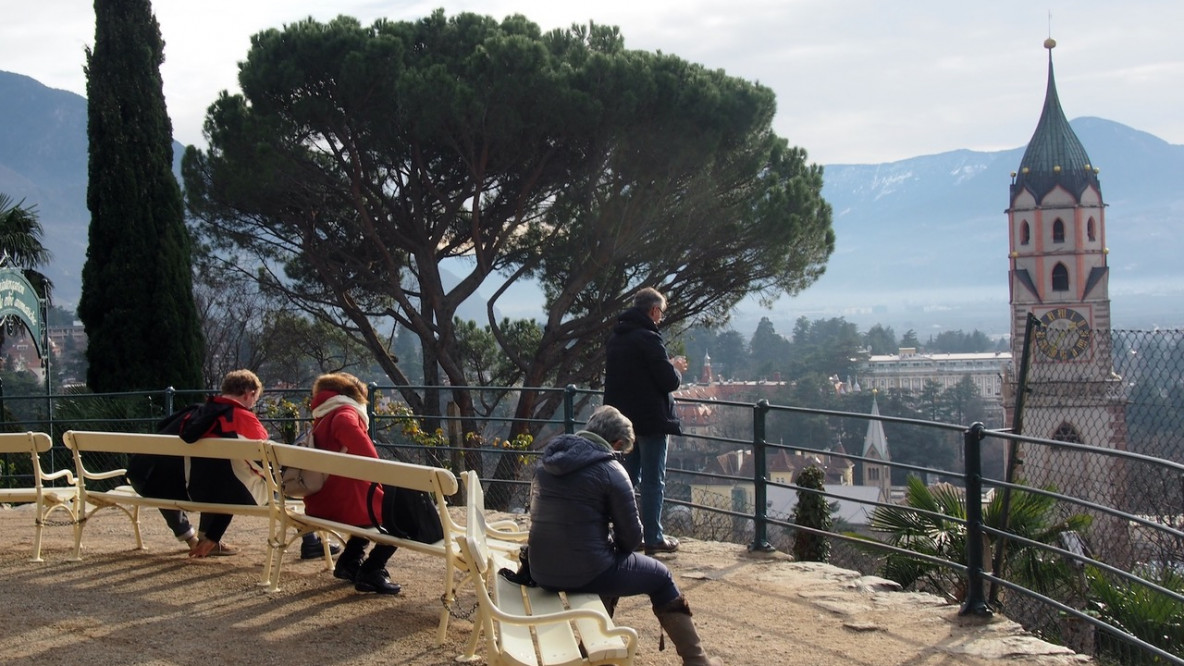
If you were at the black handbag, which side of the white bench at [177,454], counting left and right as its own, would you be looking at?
right

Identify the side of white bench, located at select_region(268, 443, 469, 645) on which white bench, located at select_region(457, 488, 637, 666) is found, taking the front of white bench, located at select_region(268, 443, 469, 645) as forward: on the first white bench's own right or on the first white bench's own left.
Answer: on the first white bench's own right

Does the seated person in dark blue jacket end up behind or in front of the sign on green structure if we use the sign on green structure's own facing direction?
in front

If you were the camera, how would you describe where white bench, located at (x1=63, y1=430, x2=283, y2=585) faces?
facing away from the viewer and to the right of the viewer

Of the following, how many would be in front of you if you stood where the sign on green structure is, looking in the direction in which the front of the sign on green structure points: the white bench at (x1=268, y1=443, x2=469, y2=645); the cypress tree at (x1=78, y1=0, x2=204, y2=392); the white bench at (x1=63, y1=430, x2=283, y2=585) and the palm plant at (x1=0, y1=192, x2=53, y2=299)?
2

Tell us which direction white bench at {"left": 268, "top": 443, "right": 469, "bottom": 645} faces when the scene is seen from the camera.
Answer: facing away from the viewer and to the right of the viewer

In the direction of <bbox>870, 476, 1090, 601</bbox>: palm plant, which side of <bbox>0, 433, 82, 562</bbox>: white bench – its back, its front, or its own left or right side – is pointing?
right

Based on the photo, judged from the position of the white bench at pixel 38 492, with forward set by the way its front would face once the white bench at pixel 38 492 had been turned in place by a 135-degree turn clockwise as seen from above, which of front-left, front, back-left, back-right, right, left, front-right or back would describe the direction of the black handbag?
front-left

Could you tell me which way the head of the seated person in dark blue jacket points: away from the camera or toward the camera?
away from the camera

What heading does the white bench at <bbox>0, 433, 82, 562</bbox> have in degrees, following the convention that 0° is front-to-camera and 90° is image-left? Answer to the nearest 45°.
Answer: approximately 225°

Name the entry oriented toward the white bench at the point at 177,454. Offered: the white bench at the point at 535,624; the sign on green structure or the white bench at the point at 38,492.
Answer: the sign on green structure
